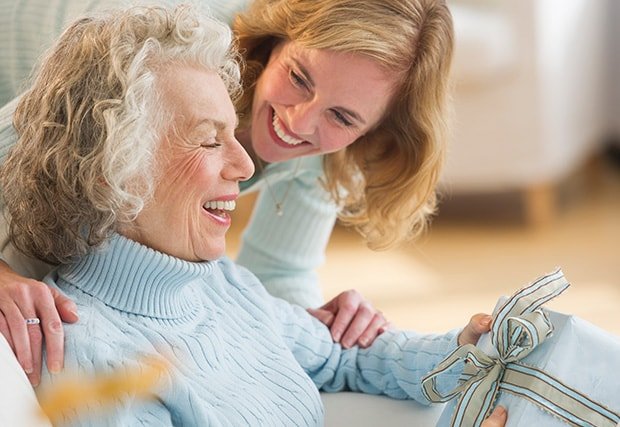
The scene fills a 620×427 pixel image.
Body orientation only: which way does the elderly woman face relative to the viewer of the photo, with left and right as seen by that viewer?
facing the viewer and to the right of the viewer

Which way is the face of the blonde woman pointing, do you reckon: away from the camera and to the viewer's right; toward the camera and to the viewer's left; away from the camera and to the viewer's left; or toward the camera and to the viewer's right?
toward the camera and to the viewer's left
